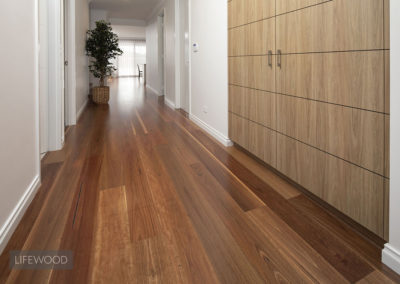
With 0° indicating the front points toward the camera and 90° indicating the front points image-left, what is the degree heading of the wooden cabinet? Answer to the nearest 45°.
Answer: approximately 45°

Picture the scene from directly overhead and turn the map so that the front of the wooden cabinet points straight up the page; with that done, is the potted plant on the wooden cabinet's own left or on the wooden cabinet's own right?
on the wooden cabinet's own right
